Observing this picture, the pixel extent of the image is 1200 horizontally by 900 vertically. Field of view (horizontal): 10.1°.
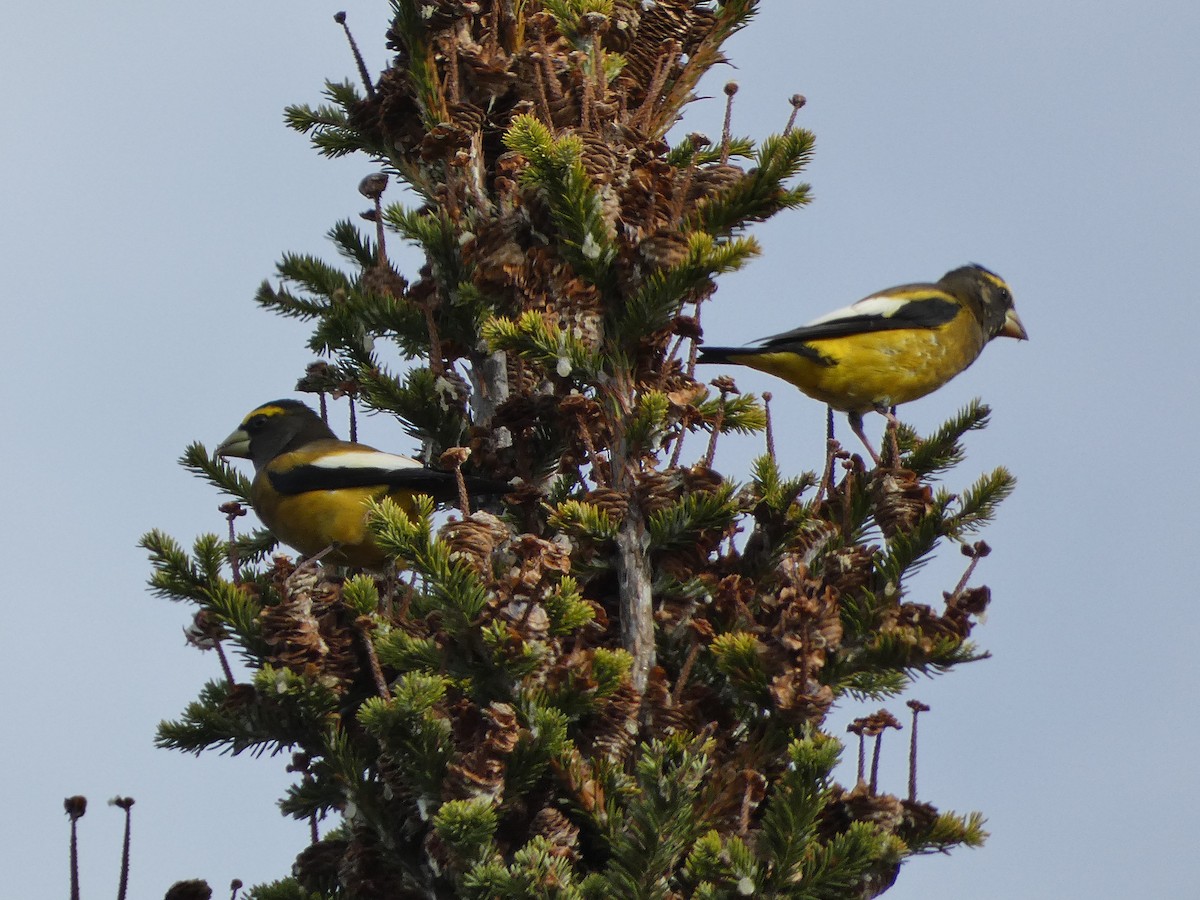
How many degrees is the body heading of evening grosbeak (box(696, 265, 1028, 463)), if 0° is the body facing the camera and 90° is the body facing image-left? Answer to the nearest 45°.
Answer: approximately 270°

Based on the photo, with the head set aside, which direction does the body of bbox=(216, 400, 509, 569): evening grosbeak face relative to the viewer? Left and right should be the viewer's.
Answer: facing to the left of the viewer

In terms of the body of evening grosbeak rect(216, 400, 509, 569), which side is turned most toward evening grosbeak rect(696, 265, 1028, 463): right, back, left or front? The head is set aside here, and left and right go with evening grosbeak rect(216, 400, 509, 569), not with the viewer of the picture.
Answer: back

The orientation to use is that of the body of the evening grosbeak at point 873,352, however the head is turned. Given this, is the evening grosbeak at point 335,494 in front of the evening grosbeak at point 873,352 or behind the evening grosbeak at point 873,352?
behind

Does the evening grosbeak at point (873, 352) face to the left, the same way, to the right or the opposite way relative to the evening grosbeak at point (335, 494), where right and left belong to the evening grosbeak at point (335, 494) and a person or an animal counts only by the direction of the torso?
the opposite way

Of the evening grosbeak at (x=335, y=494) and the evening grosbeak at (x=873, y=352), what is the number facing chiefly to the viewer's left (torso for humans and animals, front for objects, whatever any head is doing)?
1

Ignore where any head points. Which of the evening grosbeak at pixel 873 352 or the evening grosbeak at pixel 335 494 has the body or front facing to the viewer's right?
the evening grosbeak at pixel 873 352
